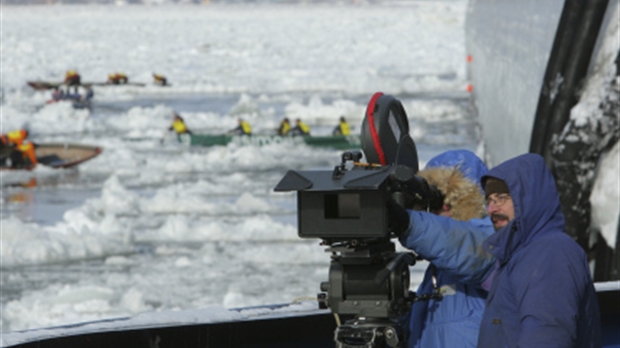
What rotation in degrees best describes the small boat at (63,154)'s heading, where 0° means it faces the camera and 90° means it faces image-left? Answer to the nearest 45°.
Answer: approximately 270°

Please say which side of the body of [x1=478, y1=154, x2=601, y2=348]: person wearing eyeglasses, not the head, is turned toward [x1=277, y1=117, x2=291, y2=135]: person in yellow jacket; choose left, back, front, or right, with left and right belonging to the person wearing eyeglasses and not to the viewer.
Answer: right

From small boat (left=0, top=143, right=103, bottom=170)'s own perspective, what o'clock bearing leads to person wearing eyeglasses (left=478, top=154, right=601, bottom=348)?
The person wearing eyeglasses is roughly at 3 o'clock from the small boat.

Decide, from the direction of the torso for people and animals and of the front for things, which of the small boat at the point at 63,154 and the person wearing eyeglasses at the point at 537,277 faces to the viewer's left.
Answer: the person wearing eyeglasses

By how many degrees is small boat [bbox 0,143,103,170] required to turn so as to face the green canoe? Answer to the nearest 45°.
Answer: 0° — it already faces it

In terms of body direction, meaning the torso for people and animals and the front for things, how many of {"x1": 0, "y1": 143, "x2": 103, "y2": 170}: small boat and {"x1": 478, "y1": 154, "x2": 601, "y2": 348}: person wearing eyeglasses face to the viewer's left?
1

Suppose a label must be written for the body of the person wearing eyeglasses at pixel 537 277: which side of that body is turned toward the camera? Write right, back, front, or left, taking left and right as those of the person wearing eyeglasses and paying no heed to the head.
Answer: left

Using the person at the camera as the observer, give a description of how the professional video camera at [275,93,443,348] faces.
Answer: facing the viewer and to the left of the viewer

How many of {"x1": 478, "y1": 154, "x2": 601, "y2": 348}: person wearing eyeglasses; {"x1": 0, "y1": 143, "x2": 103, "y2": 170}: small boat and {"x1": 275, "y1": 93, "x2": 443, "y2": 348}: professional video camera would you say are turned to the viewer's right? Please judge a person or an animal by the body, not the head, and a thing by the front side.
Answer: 1

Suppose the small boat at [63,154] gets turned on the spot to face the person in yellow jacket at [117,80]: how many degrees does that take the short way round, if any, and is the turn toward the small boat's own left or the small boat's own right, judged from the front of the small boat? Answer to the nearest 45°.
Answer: approximately 90° to the small boat's own left

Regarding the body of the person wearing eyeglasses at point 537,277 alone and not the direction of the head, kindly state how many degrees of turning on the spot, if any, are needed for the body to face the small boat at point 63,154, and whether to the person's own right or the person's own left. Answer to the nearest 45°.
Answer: approximately 45° to the person's own right

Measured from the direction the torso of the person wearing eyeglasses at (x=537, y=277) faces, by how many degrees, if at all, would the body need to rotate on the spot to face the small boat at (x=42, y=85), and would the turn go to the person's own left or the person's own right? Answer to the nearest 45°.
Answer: approximately 45° to the person's own right

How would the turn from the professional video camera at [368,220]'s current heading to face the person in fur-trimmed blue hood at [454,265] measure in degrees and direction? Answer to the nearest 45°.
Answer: approximately 180°
